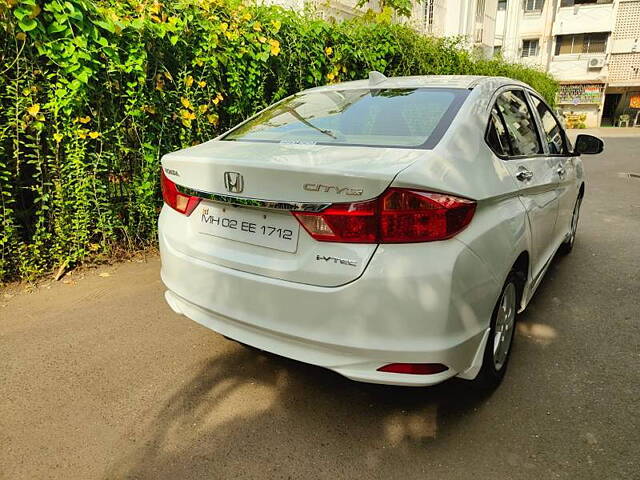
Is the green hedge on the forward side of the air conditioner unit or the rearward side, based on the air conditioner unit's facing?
on the forward side

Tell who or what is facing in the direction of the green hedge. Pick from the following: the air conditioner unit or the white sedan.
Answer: the air conditioner unit

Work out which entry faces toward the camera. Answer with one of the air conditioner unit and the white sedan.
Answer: the air conditioner unit

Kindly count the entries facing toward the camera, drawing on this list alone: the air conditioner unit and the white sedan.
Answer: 1

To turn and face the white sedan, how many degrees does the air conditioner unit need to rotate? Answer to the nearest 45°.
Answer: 0° — it already faces it

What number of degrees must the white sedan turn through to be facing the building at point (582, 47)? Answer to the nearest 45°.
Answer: approximately 45° to its left

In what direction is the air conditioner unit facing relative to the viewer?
toward the camera

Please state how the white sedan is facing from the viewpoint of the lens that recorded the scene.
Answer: facing away from the viewer and to the right of the viewer

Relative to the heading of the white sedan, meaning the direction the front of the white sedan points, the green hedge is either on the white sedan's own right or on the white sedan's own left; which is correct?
on the white sedan's own left

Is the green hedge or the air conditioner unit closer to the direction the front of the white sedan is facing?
the air conditioner unit

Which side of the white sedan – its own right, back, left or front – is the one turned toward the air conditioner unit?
front
